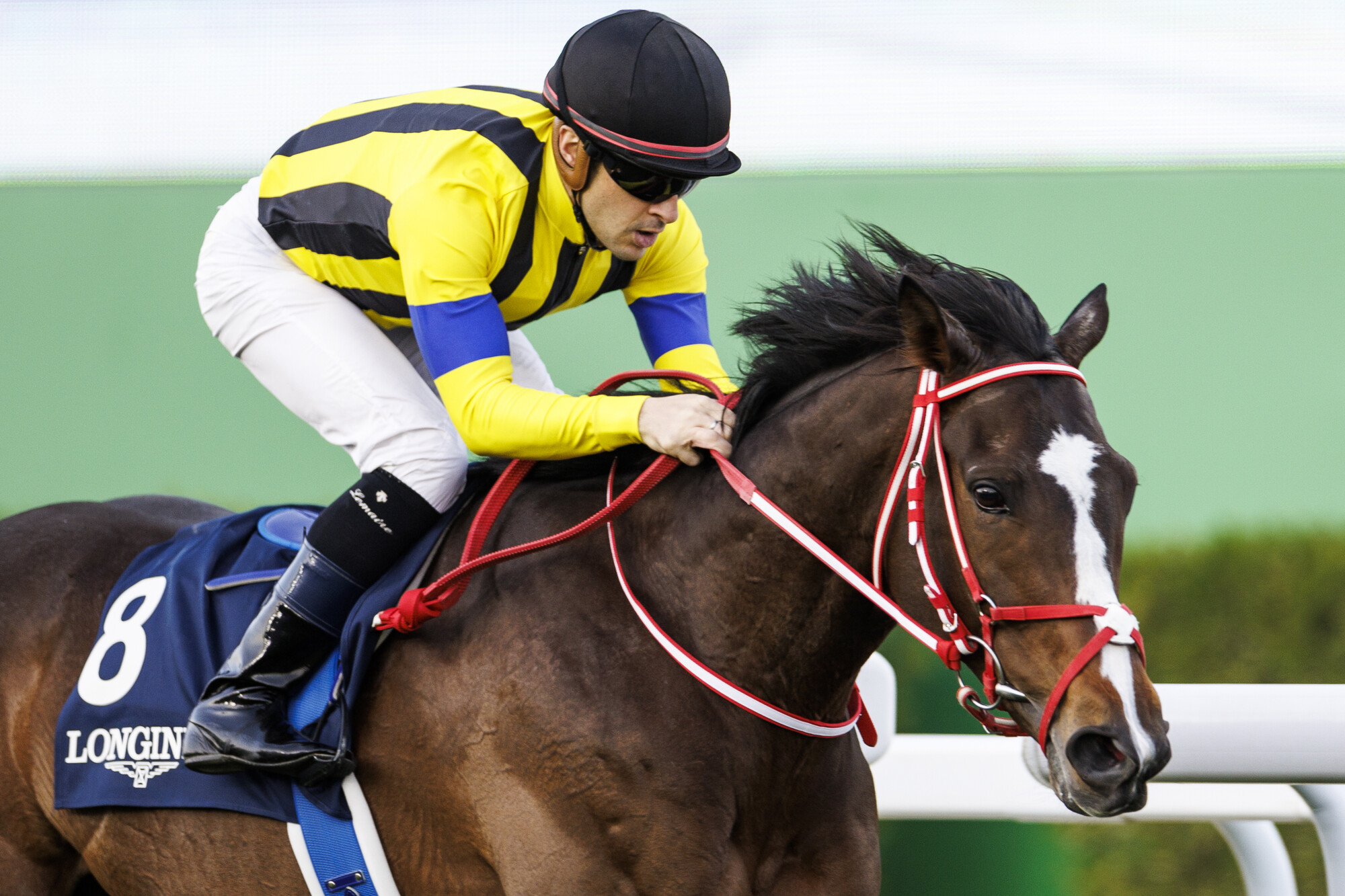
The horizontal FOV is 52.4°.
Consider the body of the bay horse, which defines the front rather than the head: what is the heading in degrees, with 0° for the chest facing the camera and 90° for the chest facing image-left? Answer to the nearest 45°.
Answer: approximately 315°

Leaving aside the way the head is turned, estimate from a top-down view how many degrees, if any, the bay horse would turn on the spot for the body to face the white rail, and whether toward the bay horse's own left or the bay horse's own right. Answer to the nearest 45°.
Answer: approximately 90° to the bay horse's own left

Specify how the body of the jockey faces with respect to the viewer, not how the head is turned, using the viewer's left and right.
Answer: facing the viewer and to the right of the viewer
